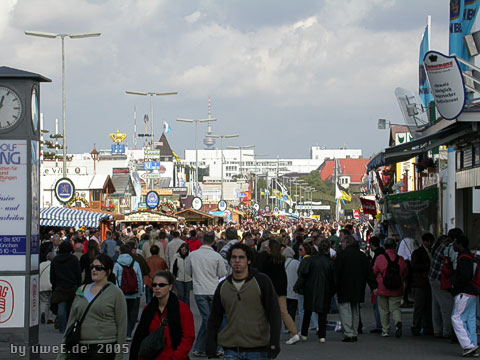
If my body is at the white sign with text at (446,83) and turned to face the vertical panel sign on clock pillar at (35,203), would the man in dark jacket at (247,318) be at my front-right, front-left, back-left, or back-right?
front-left

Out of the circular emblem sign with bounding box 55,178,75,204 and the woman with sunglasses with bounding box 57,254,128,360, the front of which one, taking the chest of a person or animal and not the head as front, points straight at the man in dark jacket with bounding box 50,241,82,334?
the circular emblem sign

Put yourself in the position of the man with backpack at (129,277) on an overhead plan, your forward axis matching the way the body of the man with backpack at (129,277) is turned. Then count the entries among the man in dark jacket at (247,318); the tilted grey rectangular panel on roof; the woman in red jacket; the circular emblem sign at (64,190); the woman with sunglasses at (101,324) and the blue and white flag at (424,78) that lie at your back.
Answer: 3

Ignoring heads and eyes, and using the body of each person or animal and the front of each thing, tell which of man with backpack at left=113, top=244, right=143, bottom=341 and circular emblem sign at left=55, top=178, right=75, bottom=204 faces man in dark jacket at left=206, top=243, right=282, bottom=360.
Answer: the circular emblem sign

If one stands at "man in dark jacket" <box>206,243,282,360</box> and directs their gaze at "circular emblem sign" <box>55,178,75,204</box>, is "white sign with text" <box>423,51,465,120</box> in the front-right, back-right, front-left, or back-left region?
front-right

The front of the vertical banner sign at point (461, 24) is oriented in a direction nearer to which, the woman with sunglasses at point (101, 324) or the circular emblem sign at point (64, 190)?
the woman with sunglasses

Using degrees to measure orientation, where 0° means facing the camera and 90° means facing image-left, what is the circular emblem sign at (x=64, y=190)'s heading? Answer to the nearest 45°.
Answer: approximately 0°

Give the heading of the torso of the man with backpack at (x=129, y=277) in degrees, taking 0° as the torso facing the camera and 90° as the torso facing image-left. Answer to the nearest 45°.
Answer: approximately 180°

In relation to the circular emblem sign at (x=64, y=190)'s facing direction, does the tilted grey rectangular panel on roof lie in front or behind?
in front

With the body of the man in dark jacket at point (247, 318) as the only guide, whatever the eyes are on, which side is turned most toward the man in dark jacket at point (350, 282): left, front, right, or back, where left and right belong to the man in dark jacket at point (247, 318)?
back

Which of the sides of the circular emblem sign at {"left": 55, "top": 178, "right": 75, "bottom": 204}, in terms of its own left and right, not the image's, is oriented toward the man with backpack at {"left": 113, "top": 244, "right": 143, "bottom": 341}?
front

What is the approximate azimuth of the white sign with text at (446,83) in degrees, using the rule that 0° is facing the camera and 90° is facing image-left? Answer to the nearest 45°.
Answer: approximately 0°

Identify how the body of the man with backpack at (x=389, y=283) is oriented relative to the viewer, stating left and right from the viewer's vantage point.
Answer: facing away from the viewer
